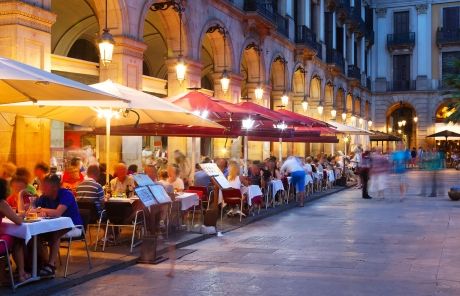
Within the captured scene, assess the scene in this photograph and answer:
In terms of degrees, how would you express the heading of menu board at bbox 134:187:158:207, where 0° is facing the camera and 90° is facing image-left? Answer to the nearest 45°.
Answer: approximately 315°

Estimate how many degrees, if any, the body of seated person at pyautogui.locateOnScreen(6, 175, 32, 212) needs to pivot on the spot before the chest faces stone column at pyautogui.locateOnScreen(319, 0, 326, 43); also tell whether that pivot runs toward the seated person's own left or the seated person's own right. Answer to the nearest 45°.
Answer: approximately 90° to the seated person's own left

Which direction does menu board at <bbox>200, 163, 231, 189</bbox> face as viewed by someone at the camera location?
facing the viewer and to the right of the viewer

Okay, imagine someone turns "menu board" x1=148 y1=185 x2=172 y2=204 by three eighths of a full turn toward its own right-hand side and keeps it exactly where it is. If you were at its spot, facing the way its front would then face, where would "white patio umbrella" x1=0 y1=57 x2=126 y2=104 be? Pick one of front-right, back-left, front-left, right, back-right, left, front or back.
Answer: front-left

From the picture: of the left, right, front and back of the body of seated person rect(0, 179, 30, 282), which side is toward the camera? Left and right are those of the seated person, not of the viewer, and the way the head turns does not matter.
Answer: right

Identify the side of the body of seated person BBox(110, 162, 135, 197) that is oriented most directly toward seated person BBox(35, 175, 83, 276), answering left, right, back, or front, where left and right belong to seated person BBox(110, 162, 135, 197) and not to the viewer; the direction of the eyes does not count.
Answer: front

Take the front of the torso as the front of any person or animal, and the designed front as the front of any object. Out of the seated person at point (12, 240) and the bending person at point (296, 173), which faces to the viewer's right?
the seated person

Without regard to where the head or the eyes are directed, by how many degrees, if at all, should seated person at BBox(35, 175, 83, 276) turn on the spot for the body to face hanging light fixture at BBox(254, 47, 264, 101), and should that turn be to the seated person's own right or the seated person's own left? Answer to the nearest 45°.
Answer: approximately 180°

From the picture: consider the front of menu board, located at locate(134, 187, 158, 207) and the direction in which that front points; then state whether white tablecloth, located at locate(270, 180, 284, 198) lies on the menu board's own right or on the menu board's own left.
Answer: on the menu board's own left
